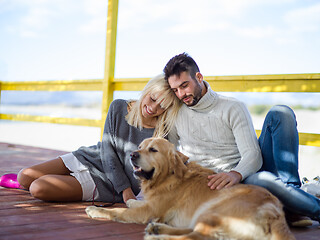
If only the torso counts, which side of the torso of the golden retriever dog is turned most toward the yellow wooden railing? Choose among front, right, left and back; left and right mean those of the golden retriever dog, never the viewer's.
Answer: right

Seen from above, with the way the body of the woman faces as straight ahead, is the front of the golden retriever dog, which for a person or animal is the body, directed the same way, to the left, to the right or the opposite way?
to the right

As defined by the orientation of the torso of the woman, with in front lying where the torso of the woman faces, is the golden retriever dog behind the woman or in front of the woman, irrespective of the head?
in front

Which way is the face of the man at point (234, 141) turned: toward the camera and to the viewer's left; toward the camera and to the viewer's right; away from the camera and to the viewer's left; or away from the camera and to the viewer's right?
toward the camera and to the viewer's left

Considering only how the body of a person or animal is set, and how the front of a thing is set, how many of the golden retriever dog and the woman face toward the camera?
1

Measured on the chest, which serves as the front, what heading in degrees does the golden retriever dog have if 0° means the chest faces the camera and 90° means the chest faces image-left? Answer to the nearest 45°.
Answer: approximately 90°

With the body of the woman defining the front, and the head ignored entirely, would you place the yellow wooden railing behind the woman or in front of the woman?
behind

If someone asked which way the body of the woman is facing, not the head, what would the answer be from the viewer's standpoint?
toward the camera
